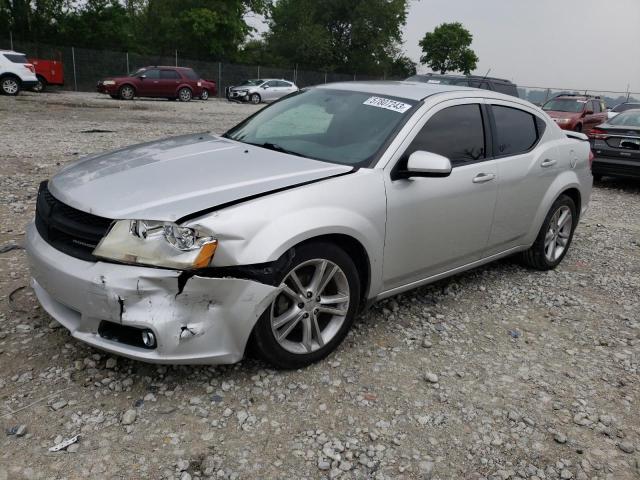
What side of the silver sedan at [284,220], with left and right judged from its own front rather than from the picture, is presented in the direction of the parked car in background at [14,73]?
right

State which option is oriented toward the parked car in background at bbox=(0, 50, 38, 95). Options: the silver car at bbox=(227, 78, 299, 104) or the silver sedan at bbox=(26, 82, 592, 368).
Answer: the silver car

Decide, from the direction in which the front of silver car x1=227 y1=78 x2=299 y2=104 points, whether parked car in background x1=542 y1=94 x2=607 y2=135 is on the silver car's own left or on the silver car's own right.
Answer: on the silver car's own left

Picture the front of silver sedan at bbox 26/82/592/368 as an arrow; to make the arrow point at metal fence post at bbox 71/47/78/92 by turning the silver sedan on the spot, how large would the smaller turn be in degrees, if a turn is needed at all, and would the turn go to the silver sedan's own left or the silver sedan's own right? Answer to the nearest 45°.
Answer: approximately 90° to the silver sedan's own right

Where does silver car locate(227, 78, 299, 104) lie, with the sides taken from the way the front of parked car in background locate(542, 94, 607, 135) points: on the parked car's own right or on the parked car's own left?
on the parked car's own right

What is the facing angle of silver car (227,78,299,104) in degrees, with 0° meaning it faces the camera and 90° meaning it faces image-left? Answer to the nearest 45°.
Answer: approximately 45°

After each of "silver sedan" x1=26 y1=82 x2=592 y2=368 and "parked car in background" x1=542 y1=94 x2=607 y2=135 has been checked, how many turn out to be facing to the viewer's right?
0

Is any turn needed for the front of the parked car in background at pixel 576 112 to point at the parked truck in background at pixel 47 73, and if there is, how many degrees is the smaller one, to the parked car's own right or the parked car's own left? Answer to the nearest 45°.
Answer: approximately 45° to the parked car's own right
